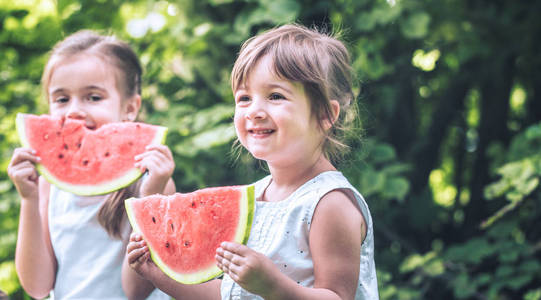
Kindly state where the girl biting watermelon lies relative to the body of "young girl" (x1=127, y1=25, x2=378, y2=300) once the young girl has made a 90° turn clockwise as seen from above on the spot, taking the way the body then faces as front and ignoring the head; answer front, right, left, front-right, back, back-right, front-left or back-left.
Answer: front

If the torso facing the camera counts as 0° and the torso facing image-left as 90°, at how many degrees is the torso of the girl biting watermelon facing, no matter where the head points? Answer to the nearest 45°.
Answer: approximately 0°

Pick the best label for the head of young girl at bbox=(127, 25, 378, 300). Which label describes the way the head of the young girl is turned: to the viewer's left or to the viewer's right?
to the viewer's left

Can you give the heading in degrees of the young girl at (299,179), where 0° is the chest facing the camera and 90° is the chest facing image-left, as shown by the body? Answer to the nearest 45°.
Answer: approximately 45°
